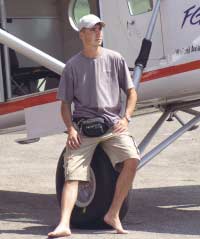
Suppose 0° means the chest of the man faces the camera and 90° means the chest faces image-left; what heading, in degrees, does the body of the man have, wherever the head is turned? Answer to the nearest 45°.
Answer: approximately 0°
